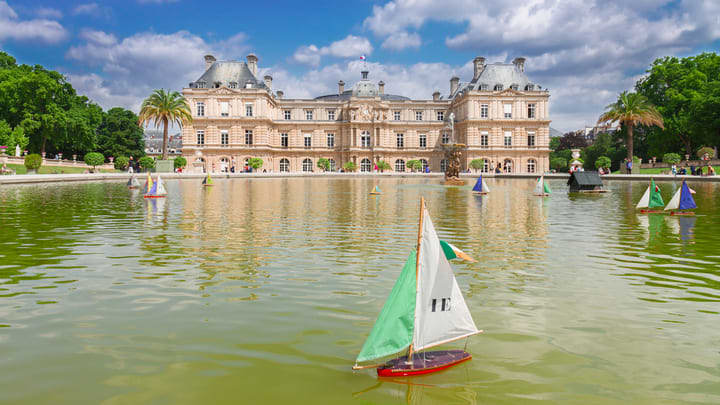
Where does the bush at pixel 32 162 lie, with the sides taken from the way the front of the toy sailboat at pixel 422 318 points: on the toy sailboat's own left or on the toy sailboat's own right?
on the toy sailboat's own right

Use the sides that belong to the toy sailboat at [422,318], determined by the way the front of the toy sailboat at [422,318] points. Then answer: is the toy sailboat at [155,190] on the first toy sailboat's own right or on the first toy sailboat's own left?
on the first toy sailboat's own right

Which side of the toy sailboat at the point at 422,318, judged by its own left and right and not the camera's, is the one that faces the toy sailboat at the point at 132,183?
right
